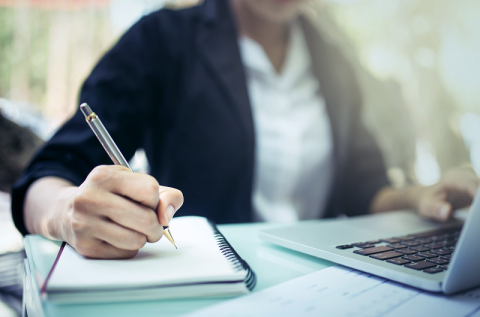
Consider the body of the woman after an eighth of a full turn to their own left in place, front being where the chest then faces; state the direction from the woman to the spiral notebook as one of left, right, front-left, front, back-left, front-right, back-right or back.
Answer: right

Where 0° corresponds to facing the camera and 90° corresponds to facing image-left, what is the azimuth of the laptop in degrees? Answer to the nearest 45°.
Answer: approximately 135°

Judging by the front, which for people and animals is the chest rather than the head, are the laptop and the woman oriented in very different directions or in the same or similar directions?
very different directions
